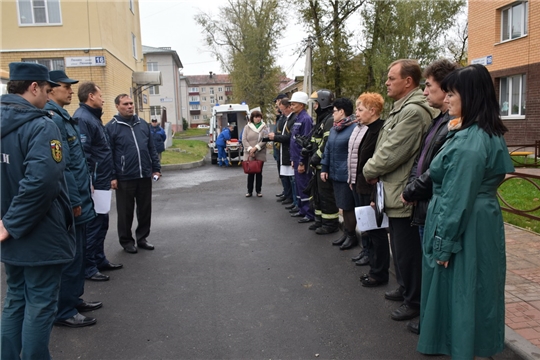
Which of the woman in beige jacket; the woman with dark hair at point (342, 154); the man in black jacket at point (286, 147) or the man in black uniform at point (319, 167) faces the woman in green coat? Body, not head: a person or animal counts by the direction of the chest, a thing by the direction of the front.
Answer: the woman in beige jacket

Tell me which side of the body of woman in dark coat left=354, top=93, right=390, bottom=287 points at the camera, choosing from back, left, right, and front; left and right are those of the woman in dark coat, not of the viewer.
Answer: left

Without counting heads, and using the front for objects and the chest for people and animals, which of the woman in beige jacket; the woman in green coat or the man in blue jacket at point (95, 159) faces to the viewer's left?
the woman in green coat

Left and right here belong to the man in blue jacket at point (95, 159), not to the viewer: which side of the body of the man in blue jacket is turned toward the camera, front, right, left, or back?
right

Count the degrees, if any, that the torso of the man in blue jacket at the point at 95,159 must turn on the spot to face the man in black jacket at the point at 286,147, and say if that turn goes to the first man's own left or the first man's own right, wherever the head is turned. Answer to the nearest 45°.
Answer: approximately 45° to the first man's own left

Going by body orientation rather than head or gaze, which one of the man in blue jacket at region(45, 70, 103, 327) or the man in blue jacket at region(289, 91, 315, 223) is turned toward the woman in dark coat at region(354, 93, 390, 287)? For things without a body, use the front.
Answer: the man in blue jacket at region(45, 70, 103, 327)

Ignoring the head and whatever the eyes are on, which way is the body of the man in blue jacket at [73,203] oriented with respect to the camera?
to the viewer's right

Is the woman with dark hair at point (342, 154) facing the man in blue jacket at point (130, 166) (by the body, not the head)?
yes

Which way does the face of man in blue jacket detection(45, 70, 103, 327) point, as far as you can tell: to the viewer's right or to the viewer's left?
to the viewer's right

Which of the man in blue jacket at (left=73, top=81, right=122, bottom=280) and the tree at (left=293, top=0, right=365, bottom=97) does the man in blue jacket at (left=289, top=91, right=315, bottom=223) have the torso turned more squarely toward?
the man in blue jacket

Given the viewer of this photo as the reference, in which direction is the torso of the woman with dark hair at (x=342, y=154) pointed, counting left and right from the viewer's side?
facing to the left of the viewer

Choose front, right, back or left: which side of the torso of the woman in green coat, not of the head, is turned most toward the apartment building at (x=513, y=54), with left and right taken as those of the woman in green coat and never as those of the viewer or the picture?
right

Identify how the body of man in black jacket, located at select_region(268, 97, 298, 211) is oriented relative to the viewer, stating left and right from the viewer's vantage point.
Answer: facing to the left of the viewer

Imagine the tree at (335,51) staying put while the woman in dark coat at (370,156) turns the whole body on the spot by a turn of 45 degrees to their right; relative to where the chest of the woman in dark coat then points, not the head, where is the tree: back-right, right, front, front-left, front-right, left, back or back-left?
front-right

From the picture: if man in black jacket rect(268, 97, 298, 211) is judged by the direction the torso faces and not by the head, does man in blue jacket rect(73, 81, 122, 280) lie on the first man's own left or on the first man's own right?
on the first man's own left

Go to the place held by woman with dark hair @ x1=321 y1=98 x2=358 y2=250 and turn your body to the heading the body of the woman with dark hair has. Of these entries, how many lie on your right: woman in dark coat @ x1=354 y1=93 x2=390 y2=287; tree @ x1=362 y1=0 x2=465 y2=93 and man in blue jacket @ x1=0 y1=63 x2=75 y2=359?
1

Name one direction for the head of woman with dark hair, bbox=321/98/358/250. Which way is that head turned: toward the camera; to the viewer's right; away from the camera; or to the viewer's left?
to the viewer's left

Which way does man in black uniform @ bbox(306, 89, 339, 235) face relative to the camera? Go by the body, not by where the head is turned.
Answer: to the viewer's left
